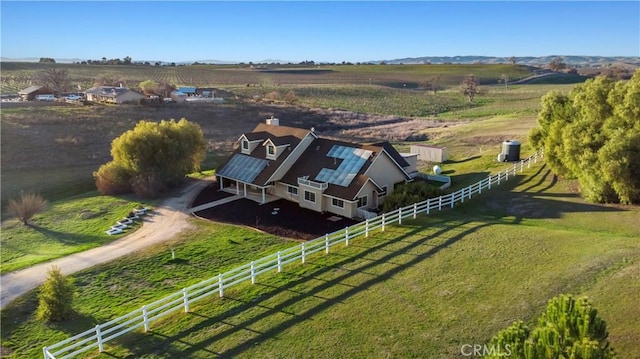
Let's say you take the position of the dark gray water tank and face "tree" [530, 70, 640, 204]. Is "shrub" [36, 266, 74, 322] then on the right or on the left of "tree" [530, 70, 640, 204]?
right

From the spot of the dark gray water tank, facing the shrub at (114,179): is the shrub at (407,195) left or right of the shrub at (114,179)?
left

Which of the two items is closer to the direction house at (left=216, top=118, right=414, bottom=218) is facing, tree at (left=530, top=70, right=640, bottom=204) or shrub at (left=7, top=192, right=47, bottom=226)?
the shrub

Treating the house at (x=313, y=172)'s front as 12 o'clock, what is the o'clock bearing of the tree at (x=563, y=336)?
The tree is roughly at 10 o'clock from the house.

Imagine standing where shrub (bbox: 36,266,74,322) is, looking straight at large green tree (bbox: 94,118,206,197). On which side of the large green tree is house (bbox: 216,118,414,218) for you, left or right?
right

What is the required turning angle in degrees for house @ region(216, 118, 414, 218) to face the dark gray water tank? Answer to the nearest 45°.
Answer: approximately 180°

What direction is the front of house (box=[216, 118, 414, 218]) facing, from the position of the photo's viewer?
facing the viewer and to the left of the viewer

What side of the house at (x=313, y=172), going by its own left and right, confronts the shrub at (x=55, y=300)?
front

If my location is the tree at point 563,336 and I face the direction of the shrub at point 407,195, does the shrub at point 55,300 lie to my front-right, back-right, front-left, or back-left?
front-left

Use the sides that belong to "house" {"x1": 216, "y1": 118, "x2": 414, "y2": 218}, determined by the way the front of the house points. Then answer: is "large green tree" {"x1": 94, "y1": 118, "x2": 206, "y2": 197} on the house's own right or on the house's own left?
on the house's own right

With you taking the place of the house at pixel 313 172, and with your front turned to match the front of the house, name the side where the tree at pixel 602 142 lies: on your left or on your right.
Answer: on your left

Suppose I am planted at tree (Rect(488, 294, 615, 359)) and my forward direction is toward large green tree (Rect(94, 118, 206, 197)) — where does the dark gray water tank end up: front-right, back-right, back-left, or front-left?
front-right
